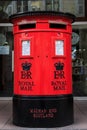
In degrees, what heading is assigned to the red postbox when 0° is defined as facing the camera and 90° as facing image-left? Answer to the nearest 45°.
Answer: approximately 0°
